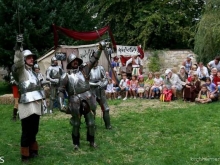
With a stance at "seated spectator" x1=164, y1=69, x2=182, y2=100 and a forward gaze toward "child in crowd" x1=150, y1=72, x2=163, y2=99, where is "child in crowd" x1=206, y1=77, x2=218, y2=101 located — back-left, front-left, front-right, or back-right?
back-left

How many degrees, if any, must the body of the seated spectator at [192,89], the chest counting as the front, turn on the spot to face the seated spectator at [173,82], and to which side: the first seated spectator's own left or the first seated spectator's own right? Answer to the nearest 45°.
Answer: approximately 90° to the first seated spectator's own right

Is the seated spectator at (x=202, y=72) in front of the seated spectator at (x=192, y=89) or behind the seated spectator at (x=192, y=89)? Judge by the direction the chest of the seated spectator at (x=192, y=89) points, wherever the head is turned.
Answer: behind

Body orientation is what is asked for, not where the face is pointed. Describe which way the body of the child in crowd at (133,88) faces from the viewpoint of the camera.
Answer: toward the camera

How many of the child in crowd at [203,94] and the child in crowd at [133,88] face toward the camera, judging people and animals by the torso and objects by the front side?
2

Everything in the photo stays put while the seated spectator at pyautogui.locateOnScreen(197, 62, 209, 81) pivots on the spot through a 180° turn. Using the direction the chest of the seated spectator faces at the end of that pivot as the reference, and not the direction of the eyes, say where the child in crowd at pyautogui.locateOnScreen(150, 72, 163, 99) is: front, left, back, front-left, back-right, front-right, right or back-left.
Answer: back-left

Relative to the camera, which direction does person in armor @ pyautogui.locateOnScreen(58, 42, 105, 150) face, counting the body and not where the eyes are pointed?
toward the camera

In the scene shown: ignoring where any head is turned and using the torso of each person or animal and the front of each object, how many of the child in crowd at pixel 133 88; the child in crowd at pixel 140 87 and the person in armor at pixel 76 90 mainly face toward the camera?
3

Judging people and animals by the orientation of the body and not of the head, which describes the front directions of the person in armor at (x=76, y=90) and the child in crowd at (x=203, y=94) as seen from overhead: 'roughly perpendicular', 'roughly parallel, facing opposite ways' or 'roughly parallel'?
roughly parallel

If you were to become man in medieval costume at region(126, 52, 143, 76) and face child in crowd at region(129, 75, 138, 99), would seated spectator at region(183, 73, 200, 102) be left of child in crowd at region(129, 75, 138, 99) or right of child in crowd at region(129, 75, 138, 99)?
left

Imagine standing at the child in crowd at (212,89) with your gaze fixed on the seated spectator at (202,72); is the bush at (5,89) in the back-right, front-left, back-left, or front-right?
front-left

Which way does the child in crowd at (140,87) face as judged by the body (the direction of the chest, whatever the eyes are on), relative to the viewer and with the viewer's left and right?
facing the viewer

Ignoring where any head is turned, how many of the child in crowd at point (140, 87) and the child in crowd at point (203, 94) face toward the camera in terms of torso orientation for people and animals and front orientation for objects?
2
